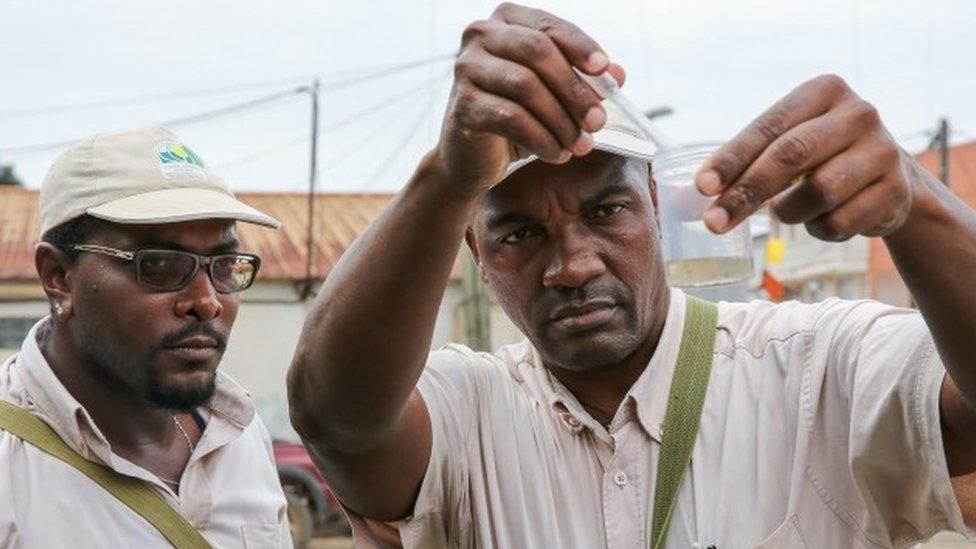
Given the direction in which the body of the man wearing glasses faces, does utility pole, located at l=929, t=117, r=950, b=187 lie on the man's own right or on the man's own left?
on the man's own left

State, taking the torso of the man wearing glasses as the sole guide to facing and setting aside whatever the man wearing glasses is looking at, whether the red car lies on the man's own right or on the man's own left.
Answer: on the man's own left

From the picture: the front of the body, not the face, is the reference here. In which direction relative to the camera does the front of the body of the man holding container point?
toward the camera

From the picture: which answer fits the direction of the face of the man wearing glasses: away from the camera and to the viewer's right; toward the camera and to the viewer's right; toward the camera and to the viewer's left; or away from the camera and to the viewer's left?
toward the camera and to the viewer's right

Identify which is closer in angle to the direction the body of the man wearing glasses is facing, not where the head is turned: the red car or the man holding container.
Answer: the man holding container

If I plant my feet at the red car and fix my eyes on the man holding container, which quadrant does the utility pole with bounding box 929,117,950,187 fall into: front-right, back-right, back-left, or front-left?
back-left

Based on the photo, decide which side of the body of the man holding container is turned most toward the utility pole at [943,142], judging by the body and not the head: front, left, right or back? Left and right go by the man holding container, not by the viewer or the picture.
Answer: back

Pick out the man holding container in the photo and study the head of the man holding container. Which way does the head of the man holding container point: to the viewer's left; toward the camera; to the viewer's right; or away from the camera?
toward the camera

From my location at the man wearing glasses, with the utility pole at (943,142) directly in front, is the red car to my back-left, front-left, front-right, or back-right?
front-left

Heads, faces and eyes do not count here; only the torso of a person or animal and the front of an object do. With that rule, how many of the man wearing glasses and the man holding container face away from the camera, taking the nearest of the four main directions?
0

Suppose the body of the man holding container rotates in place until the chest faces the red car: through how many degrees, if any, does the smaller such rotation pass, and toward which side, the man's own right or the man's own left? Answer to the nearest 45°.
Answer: approximately 180°

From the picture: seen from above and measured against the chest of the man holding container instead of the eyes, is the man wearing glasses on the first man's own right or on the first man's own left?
on the first man's own right
